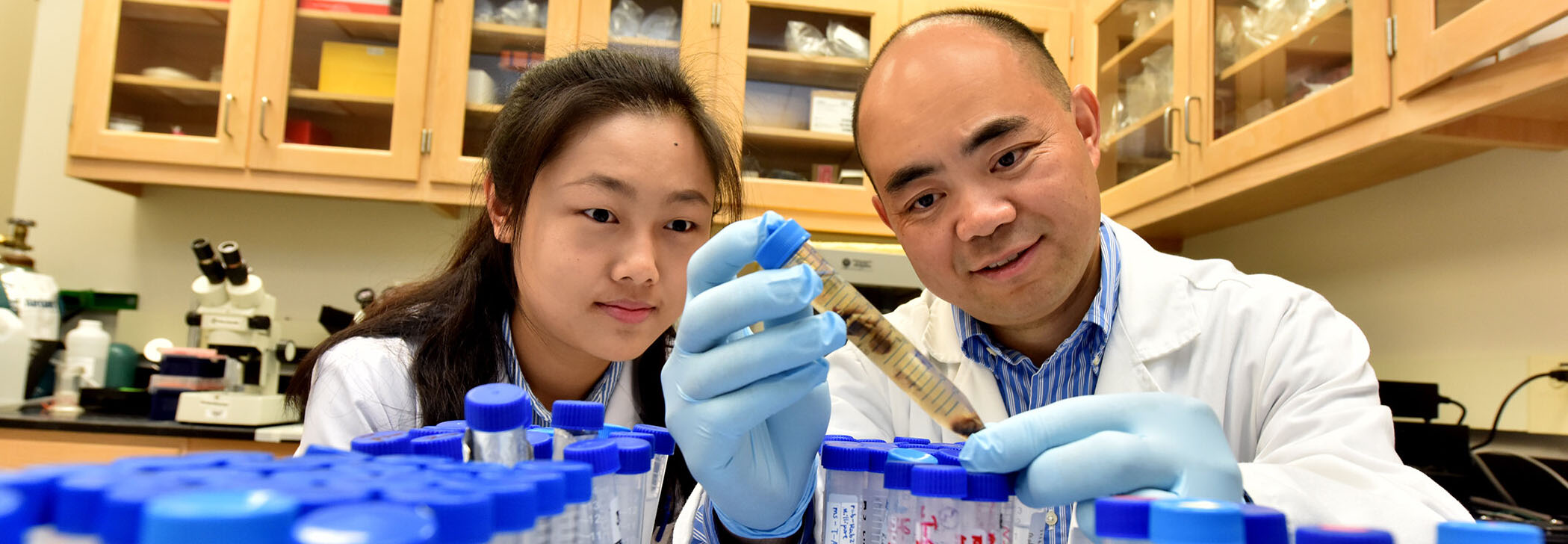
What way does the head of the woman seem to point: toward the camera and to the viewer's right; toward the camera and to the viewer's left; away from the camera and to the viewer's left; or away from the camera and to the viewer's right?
toward the camera and to the viewer's right

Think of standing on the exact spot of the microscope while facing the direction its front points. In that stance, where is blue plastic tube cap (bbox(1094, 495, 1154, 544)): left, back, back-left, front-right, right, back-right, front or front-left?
front-left

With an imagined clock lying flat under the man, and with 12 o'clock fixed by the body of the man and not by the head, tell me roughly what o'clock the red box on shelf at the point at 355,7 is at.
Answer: The red box on shelf is roughly at 4 o'clock from the man.

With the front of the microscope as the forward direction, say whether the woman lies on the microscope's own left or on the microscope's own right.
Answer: on the microscope's own left

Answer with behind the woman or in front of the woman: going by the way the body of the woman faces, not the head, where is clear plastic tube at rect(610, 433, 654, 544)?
in front

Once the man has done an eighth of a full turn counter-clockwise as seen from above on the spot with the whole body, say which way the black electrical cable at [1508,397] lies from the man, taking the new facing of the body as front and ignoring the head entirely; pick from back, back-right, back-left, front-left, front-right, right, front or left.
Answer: left

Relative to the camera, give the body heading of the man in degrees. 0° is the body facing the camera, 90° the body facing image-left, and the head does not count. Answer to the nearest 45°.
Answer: approximately 0°

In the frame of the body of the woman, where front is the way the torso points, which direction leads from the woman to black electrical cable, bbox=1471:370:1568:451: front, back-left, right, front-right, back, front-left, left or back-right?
front-left
